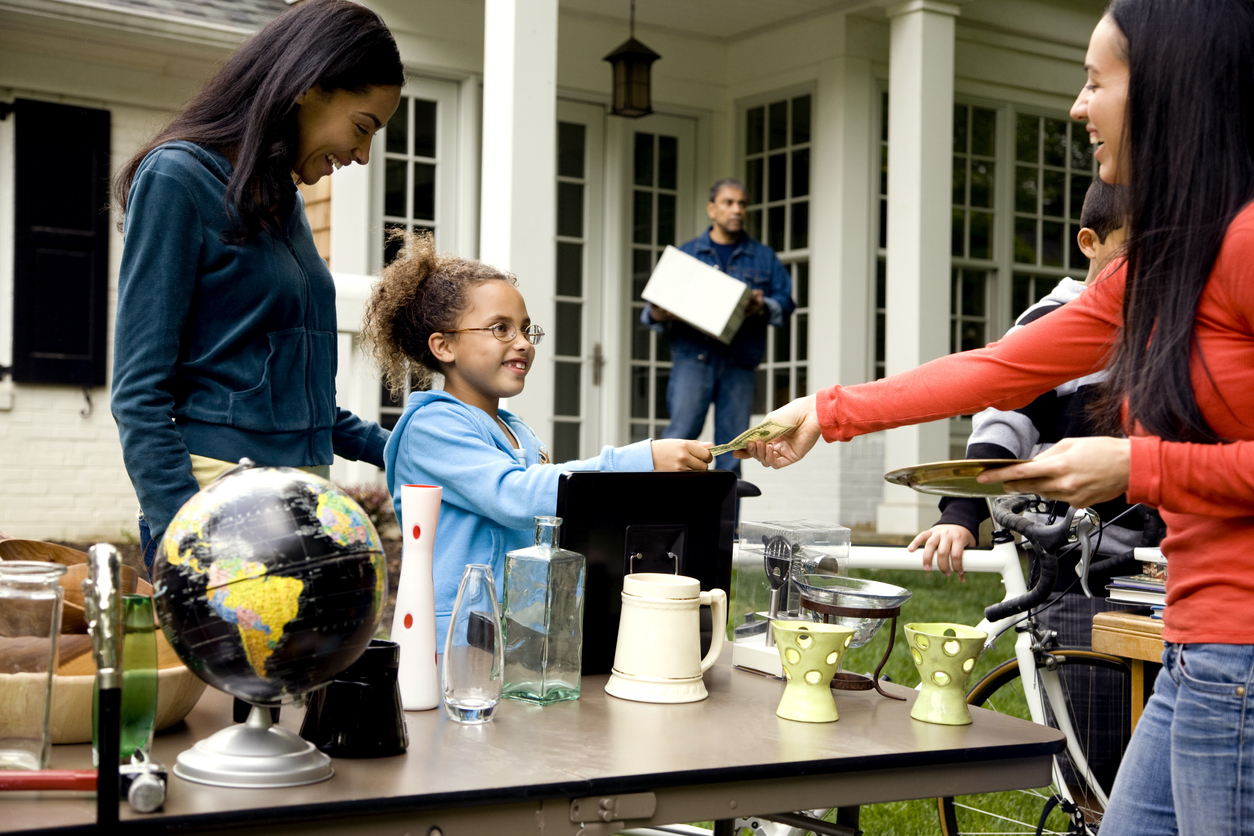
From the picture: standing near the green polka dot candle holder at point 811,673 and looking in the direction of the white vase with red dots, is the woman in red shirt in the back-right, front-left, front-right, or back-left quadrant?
back-left

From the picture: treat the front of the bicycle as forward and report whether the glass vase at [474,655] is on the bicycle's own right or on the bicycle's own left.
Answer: on the bicycle's own right

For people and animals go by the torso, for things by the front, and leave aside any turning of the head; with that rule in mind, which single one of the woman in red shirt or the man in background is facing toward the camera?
the man in background

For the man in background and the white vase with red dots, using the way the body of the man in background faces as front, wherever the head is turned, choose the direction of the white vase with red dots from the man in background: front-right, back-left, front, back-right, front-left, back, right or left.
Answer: front

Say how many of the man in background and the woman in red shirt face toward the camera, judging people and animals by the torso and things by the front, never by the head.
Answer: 1

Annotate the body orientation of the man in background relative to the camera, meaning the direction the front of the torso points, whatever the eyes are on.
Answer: toward the camera

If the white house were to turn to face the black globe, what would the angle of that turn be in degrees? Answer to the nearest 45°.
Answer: approximately 45° to its right

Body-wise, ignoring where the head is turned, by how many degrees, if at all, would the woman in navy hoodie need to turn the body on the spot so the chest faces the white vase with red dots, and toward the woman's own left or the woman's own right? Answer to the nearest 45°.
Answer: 0° — they already face it

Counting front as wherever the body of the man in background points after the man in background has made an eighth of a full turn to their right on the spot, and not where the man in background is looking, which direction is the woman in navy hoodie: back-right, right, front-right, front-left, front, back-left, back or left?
front-left

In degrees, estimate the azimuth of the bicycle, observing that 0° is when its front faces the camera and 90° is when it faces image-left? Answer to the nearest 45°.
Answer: approximately 315°

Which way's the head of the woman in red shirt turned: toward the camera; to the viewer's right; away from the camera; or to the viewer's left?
to the viewer's left

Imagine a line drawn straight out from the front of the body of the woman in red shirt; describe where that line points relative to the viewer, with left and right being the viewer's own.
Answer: facing to the left of the viewer

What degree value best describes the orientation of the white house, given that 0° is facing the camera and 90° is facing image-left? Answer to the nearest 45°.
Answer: approximately 315°

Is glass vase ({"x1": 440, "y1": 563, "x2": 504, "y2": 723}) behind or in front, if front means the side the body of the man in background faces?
in front

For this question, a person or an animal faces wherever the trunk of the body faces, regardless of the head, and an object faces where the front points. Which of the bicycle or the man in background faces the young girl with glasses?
the man in background

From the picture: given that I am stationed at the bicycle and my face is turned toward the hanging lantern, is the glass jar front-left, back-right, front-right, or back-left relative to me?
back-left

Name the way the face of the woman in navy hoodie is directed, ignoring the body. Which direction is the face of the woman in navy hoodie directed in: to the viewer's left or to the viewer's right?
to the viewer's right

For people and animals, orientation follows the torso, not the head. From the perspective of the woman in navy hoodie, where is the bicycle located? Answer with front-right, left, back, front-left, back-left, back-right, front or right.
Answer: front-left
